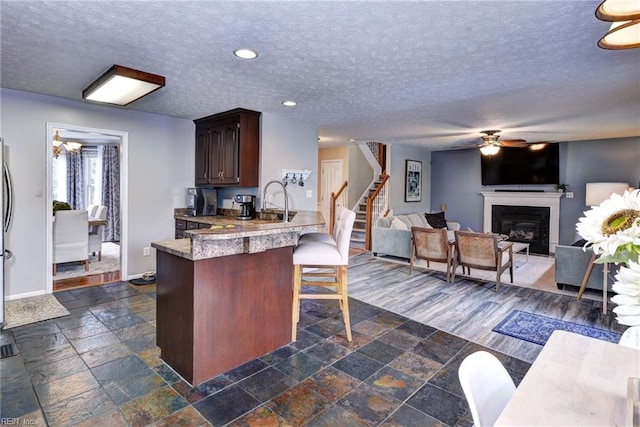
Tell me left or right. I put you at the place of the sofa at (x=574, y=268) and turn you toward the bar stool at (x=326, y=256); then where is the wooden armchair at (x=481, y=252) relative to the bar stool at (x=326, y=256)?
right

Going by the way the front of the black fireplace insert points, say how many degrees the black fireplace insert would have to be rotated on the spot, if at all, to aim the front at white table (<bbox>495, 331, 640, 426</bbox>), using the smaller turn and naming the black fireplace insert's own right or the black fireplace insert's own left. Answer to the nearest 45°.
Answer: approximately 45° to the black fireplace insert's own left

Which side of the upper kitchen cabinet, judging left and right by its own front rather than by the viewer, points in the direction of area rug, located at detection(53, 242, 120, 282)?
right

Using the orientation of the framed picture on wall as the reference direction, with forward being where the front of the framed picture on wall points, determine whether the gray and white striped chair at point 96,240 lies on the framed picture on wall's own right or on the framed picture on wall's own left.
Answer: on the framed picture on wall's own right

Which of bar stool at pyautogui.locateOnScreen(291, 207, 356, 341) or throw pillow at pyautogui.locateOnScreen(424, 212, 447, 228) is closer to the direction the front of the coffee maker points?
the bar stool

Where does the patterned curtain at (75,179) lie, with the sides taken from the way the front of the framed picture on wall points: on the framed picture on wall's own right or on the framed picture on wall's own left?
on the framed picture on wall's own right

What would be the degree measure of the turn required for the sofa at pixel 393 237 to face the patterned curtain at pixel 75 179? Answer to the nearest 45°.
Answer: approximately 135° to its right

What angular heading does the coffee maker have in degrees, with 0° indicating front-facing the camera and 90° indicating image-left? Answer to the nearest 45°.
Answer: approximately 45°

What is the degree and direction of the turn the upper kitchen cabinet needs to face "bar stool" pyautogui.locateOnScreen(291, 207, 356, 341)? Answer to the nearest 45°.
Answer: approximately 45° to its left

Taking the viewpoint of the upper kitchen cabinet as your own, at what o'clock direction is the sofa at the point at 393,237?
The sofa is roughly at 7 o'clock from the upper kitchen cabinet.

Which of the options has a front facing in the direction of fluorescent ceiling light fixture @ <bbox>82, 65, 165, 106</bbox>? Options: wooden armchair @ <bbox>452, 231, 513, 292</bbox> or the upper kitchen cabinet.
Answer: the upper kitchen cabinet

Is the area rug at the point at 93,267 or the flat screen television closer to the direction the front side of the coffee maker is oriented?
the area rug

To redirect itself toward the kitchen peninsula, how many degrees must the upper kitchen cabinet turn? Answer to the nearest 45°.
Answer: approximately 45° to its left
